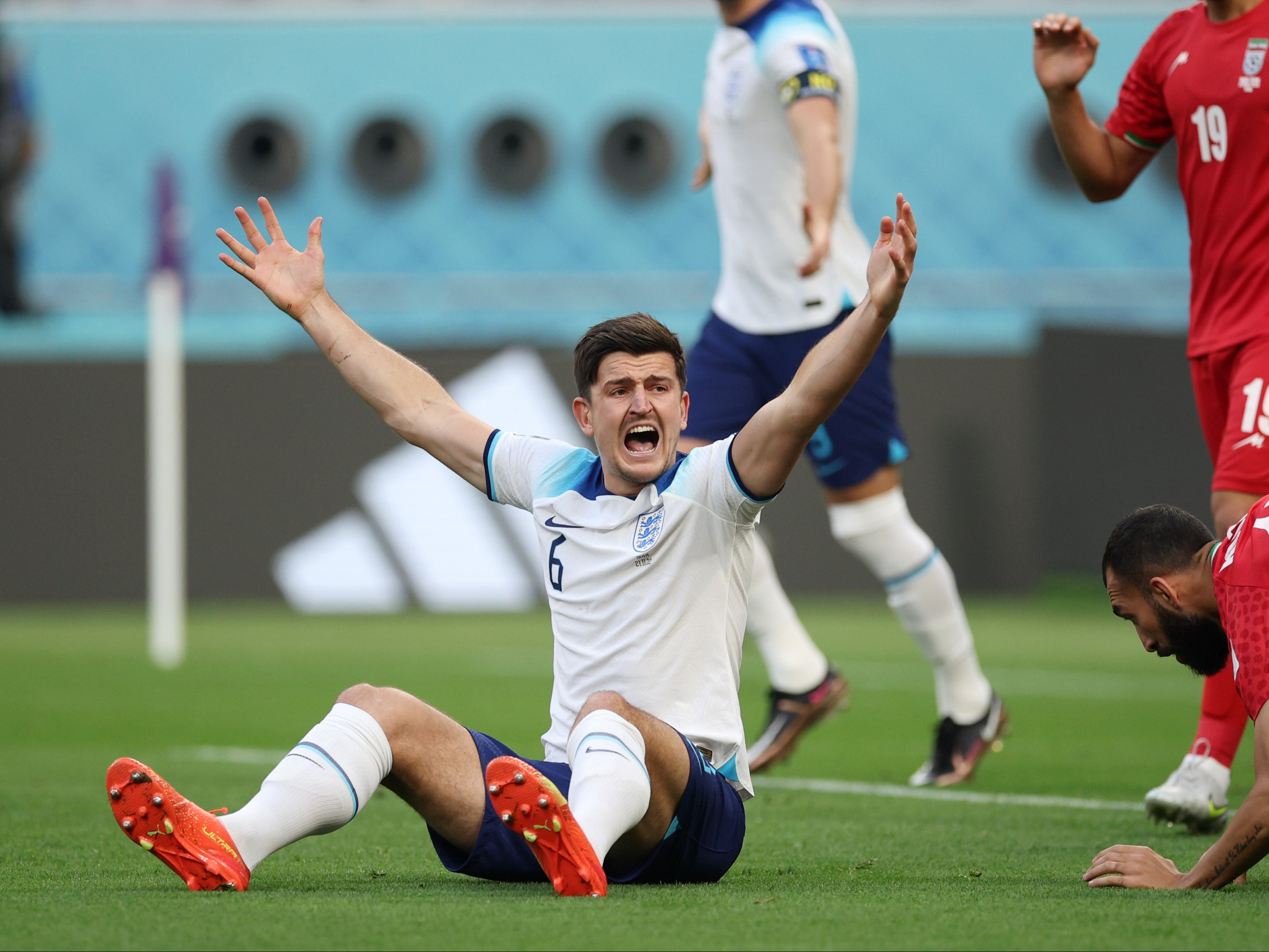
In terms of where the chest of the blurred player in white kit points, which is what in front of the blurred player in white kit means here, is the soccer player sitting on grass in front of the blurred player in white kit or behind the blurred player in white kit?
in front

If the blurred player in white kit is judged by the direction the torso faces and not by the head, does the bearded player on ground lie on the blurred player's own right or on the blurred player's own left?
on the blurred player's own left

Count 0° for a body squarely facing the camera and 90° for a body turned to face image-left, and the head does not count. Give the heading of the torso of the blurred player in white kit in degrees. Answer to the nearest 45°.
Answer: approximately 45°
